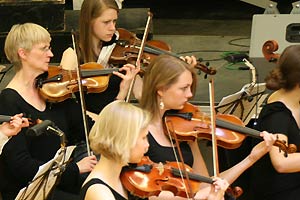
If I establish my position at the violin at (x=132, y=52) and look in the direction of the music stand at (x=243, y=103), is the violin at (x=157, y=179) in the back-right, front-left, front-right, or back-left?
front-right

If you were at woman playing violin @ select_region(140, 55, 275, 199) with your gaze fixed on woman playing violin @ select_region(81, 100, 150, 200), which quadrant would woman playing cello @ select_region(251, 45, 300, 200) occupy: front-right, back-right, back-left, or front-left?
back-left

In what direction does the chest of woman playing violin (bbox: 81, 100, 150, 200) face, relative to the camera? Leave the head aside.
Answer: to the viewer's right
